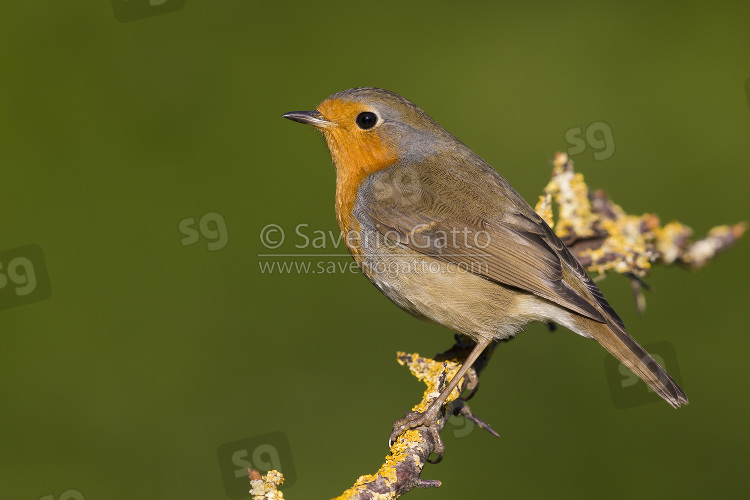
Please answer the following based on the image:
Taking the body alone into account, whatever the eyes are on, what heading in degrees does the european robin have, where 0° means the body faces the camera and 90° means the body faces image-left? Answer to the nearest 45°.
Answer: approximately 90°
